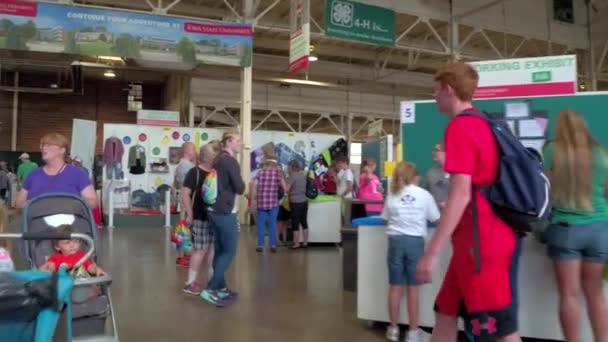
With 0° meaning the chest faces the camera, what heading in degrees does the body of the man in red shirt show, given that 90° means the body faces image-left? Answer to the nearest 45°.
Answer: approximately 90°

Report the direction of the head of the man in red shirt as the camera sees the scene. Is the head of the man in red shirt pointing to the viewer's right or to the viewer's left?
to the viewer's left

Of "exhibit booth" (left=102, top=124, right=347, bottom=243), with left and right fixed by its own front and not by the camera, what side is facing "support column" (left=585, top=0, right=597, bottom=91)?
left

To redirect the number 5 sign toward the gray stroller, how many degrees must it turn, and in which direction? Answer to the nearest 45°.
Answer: approximately 45° to its right

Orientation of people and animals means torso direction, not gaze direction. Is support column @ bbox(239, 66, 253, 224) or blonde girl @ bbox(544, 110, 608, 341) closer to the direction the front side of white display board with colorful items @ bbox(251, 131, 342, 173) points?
the blonde girl

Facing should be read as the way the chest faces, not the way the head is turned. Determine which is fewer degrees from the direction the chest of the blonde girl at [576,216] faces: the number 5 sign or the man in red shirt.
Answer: the number 5 sign

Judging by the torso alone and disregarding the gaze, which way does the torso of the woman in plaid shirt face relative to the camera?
away from the camera

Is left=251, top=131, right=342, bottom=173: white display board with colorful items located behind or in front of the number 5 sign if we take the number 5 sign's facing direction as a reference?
behind

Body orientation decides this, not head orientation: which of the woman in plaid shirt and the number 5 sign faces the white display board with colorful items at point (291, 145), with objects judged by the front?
the woman in plaid shirt

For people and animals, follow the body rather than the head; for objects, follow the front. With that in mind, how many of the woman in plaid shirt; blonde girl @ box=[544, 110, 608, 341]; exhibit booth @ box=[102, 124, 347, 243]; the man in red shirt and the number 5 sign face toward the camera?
2

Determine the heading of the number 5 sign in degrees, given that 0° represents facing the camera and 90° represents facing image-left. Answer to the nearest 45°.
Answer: approximately 0°

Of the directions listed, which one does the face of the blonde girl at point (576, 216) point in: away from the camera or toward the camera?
away from the camera
